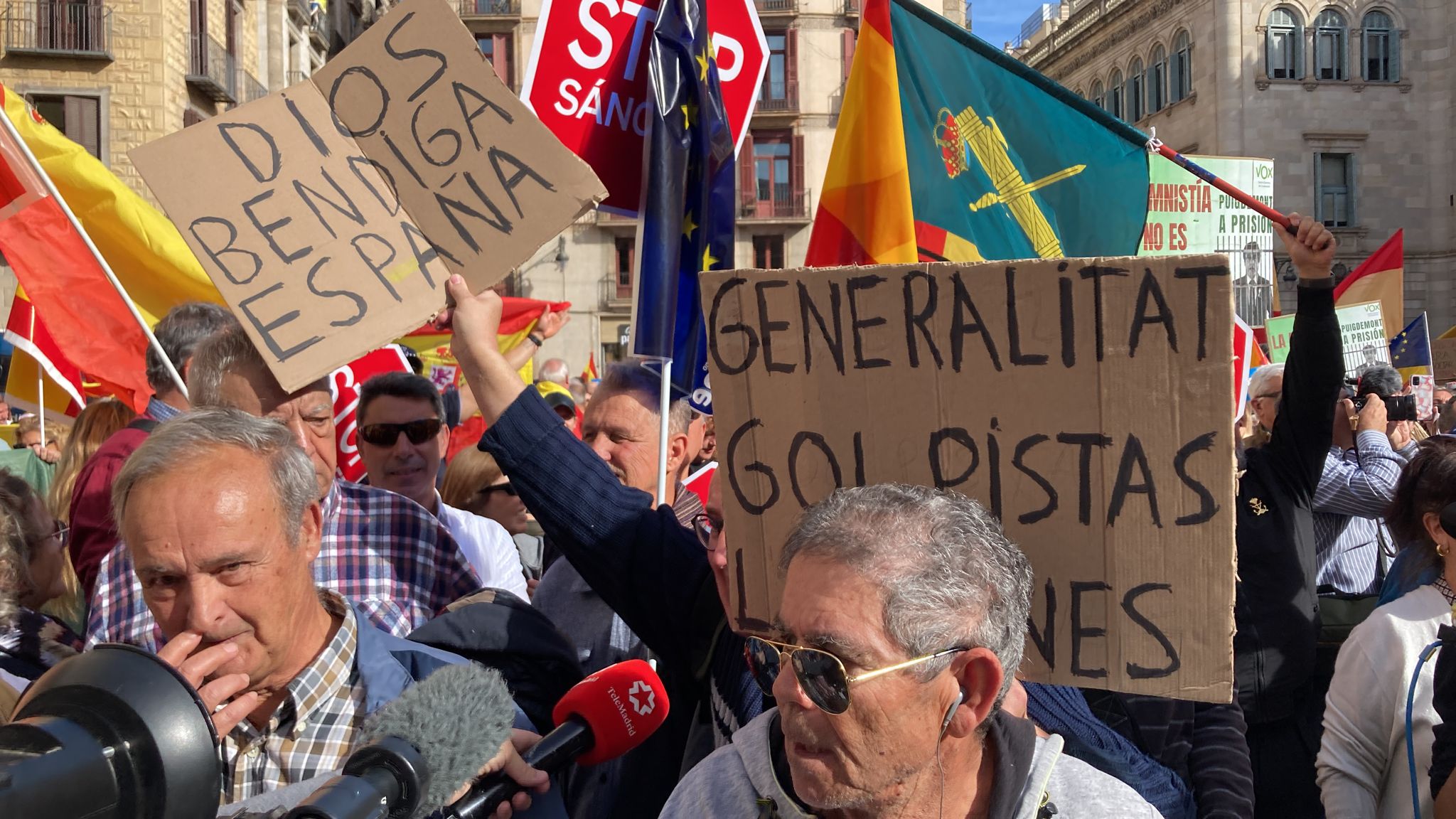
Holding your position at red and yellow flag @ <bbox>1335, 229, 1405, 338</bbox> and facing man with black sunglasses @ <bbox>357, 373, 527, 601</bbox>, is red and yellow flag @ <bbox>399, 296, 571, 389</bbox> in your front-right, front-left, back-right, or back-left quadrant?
front-right

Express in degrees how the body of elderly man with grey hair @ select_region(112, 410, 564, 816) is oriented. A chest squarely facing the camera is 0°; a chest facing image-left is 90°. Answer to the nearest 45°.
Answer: approximately 45°

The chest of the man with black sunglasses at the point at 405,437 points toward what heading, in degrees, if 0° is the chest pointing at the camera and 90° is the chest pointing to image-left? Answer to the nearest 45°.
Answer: approximately 0°

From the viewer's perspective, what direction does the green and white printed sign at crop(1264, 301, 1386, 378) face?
toward the camera

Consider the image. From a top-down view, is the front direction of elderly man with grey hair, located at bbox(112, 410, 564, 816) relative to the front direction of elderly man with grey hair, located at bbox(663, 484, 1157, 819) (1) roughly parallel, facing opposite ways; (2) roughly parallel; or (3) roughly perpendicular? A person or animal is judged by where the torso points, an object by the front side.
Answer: roughly parallel

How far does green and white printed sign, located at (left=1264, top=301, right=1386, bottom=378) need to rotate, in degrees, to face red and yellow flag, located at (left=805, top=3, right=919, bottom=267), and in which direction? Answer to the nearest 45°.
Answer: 0° — it already faces it

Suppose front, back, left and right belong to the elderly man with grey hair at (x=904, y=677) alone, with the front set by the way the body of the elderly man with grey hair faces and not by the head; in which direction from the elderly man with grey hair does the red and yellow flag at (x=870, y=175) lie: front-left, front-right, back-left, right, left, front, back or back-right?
back-right

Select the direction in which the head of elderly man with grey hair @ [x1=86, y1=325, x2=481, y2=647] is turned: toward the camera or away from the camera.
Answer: toward the camera

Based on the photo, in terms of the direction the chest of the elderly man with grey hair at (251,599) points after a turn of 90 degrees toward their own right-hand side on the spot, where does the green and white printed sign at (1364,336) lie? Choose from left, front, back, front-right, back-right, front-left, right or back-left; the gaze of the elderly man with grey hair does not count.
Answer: right

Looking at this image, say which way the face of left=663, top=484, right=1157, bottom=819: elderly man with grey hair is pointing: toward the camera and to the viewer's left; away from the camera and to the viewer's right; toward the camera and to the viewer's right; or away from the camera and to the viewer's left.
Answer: toward the camera and to the viewer's left

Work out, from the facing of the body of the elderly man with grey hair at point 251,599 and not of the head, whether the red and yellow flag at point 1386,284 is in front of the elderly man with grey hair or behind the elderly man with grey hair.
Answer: behind

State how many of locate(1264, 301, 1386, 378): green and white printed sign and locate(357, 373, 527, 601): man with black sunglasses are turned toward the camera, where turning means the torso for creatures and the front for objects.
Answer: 2

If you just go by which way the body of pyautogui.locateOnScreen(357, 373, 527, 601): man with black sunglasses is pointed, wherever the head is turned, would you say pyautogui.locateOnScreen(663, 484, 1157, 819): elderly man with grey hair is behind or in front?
in front

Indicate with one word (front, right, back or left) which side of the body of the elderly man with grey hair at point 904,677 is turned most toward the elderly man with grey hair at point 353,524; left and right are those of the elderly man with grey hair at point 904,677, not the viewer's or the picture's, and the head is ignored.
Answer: right

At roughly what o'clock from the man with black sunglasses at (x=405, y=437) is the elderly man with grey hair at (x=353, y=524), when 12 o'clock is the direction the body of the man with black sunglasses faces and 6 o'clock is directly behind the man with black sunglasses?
The elderly man with grey hair is roughly at 12 o'clock from the man with black sunglasses.

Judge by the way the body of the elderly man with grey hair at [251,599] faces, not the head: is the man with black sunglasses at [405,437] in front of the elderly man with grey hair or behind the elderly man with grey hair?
behind
